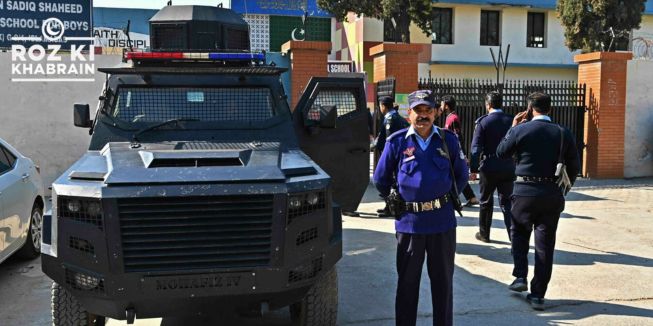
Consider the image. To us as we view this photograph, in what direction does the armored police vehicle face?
facing the viewer

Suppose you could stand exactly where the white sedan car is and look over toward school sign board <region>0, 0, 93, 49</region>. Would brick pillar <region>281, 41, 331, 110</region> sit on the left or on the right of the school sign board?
right

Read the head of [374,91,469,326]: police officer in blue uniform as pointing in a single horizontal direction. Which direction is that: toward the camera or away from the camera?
toward the camera

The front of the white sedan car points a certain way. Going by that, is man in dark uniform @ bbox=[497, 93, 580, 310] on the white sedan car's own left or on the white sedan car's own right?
on the white sedan car's own left

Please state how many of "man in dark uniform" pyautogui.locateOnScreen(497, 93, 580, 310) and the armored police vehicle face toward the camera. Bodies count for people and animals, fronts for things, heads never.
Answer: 1

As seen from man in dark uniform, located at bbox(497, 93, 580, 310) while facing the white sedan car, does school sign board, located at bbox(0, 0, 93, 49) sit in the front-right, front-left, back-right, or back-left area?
front-right

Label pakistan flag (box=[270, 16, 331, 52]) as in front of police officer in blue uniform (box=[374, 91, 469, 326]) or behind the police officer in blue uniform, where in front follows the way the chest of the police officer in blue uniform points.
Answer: behind

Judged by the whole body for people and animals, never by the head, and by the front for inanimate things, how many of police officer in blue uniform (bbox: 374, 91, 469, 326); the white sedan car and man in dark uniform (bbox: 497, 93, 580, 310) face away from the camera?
1

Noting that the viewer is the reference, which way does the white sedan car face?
facing the viewer and to the left of the viewer

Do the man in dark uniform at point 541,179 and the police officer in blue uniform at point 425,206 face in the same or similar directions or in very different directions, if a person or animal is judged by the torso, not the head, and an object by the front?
very different directions

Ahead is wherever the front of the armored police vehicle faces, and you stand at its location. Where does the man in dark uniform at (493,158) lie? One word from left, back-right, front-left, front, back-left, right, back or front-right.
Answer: back-left

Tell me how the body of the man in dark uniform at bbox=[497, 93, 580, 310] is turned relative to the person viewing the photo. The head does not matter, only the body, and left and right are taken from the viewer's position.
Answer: facing away from the viewer

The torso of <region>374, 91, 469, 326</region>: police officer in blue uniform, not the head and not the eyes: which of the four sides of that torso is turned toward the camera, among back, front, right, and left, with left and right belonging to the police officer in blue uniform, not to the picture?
front

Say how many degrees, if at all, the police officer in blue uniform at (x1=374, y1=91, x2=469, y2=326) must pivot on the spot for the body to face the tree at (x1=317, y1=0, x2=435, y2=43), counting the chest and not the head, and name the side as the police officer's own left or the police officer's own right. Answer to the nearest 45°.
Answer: approximately 180°

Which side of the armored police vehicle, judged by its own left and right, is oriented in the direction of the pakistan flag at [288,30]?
back
